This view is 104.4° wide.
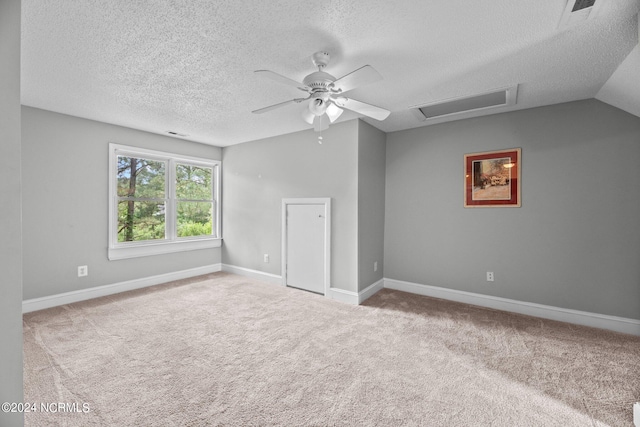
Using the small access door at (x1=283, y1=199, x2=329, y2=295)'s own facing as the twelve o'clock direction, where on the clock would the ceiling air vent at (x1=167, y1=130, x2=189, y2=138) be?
The ceiling air vent is roughly at 2 o'clock from the small access door.

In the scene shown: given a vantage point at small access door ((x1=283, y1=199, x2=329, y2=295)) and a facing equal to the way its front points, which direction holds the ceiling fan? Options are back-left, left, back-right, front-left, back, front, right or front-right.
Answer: front-left

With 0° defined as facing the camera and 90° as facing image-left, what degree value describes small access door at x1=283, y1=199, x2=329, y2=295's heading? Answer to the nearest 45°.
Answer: approximately 45°

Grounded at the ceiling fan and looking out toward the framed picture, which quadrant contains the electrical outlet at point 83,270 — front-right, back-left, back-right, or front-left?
back-left

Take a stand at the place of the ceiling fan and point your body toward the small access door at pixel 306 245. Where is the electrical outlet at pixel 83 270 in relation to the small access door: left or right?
left

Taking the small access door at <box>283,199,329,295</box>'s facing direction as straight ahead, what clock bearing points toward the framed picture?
The framed picture is roughly at 8 o'clock from the small access door.

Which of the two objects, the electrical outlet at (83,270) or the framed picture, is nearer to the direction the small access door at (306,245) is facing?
the electrical outlet

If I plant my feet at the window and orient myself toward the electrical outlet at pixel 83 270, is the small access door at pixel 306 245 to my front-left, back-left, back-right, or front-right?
back-left

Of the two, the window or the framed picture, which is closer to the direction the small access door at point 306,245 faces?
the window

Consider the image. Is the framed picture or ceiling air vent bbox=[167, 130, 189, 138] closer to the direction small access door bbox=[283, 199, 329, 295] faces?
the ceiling air vent

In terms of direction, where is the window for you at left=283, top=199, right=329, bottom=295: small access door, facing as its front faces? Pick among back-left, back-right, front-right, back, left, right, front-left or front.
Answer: front-right

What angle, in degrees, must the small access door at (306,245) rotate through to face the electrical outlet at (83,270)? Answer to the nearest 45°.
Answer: approximately 45° to its right
